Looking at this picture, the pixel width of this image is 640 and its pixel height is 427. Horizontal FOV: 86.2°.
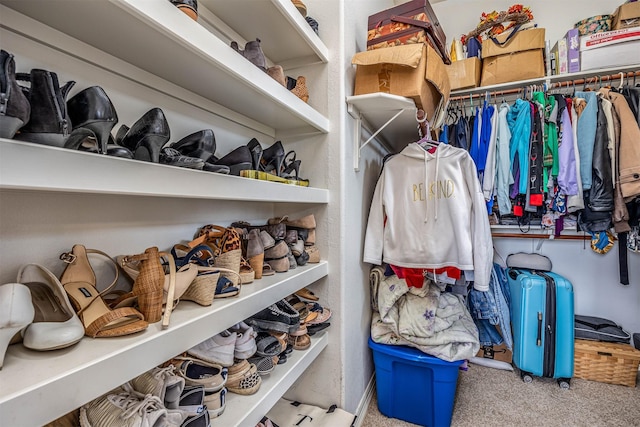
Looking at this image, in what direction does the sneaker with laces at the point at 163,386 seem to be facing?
to the viewer's left

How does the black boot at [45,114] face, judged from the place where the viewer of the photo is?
facing away from the viewer and to the left of the viewer
